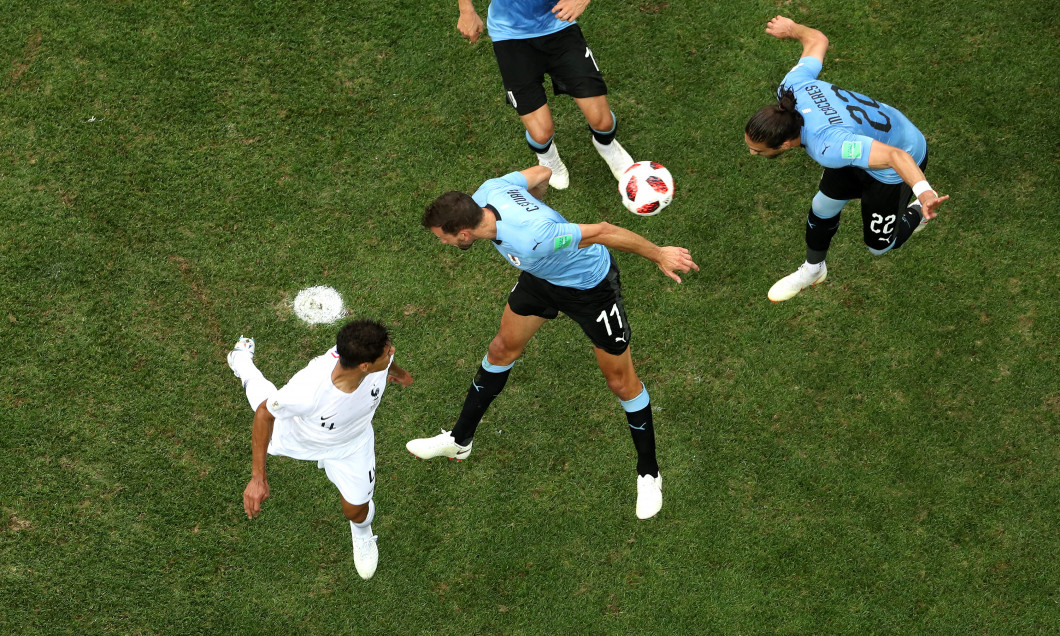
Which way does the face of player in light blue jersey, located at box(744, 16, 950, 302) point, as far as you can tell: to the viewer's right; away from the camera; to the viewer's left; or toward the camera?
to the viewer's left

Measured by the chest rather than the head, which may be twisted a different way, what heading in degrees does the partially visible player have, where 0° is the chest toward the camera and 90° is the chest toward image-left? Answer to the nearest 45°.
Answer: approximately 0°

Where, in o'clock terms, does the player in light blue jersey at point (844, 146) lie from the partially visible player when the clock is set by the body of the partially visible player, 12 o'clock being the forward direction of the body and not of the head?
The player in light blue jersey is roughly at 10 o'clock from the partially visible player.
